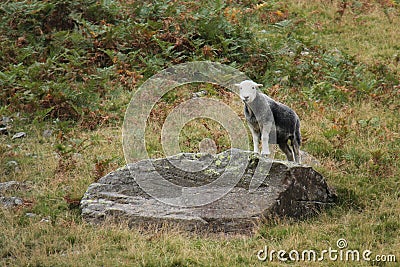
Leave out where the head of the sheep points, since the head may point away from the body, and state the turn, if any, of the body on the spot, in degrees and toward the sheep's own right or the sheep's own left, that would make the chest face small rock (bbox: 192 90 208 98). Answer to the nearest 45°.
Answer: approximately 135° to the sheep's own right

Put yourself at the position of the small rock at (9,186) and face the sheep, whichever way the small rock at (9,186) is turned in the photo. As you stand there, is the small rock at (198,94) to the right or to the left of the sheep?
left

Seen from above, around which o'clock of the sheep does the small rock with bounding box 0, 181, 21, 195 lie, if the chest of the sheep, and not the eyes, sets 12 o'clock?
The small rock is roughly at 1 o'clock from the sheep.

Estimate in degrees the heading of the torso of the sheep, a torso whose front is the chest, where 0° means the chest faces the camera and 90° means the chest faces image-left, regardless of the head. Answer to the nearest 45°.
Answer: approximately 45°

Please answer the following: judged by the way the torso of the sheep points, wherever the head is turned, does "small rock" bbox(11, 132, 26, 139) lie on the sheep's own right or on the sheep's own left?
on the sheep's own right

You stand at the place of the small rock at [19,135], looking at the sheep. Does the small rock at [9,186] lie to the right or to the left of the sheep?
right
